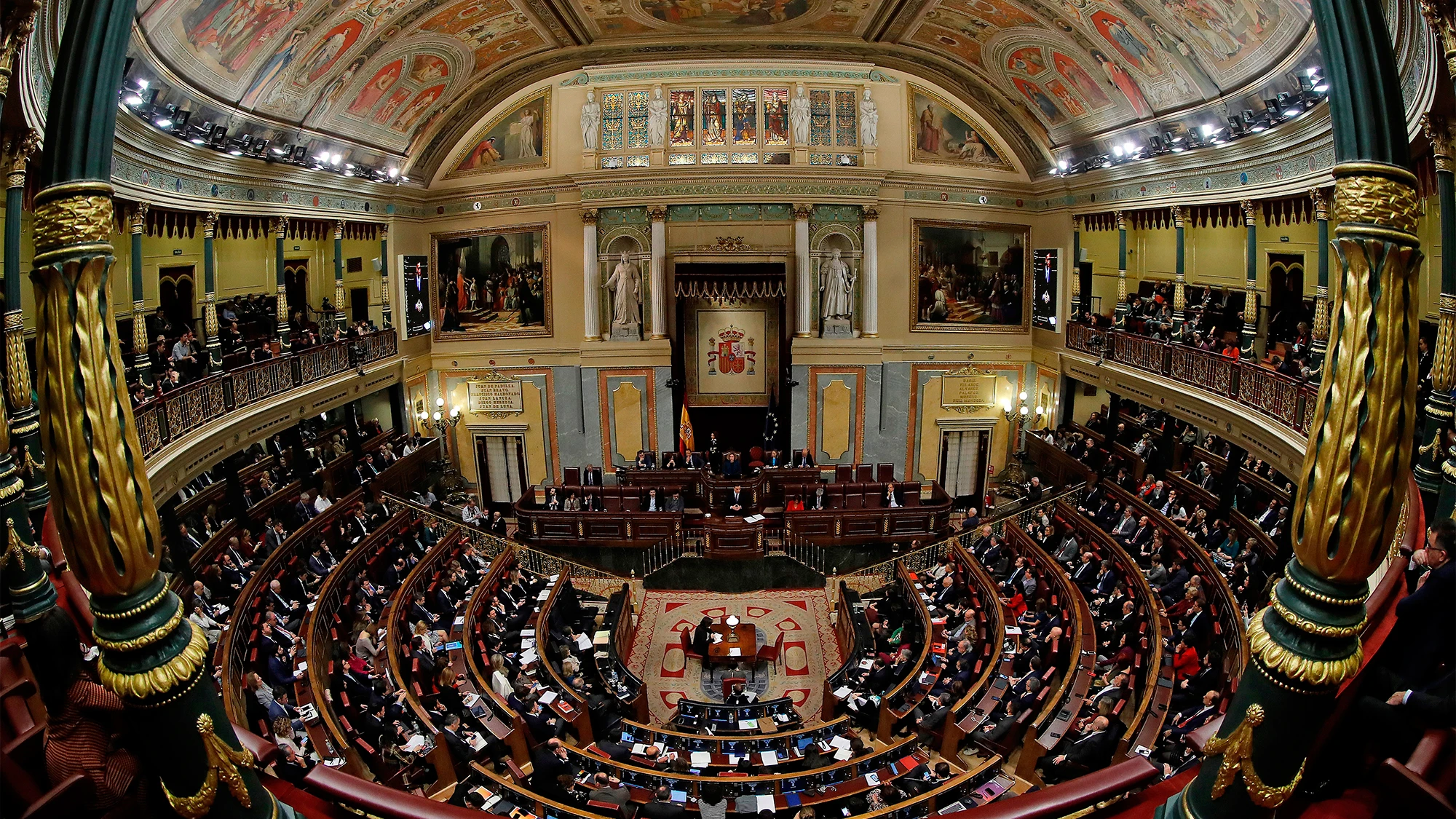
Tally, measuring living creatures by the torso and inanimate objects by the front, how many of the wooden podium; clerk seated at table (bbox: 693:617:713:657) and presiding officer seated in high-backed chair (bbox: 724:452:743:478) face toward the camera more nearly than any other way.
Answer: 2

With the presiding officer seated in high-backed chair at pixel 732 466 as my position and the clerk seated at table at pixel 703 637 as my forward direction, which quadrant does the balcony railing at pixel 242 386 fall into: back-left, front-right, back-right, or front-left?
front-right

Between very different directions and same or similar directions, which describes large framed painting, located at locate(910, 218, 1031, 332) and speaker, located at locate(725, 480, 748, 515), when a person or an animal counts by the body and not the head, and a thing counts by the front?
same or similar directions

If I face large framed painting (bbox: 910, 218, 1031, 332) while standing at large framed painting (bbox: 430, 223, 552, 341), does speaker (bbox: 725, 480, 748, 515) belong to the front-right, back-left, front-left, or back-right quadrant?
front-right

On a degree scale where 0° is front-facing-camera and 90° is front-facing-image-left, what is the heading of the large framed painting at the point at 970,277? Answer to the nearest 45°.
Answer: approximately 0°

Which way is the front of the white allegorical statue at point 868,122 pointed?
toward the camera

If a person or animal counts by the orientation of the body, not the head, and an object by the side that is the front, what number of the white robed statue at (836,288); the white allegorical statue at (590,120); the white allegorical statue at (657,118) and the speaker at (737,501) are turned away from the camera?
0

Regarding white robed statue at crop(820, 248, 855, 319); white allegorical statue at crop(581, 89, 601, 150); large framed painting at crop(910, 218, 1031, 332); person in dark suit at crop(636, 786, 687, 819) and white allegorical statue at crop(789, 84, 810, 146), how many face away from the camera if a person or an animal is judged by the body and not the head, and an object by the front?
1

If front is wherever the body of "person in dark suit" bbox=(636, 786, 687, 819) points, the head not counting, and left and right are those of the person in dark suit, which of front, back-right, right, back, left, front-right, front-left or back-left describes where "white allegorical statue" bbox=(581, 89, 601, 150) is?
front

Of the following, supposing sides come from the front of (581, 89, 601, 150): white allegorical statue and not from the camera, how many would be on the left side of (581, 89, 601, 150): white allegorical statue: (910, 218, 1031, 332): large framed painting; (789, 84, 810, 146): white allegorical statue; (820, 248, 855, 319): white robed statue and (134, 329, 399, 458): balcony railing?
3

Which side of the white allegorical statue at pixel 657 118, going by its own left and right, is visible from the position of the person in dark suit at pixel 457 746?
front

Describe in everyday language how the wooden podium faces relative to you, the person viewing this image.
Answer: facing the viewer

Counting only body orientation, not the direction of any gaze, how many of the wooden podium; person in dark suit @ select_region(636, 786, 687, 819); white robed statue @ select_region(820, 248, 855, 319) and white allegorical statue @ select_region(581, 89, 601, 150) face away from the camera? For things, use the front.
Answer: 1

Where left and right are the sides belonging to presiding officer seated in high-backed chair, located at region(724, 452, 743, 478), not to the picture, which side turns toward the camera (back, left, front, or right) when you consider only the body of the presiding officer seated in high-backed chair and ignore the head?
front

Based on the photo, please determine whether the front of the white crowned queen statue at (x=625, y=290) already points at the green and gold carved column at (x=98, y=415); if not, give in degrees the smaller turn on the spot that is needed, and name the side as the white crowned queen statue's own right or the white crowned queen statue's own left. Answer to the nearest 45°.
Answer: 0° — it already faces it

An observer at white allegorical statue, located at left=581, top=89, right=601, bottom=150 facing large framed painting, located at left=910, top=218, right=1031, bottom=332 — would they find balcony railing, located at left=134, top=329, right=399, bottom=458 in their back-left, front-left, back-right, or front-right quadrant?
back-right

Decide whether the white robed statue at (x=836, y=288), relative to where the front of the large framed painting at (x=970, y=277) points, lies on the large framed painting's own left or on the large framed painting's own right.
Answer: on the large framed painting's own right
